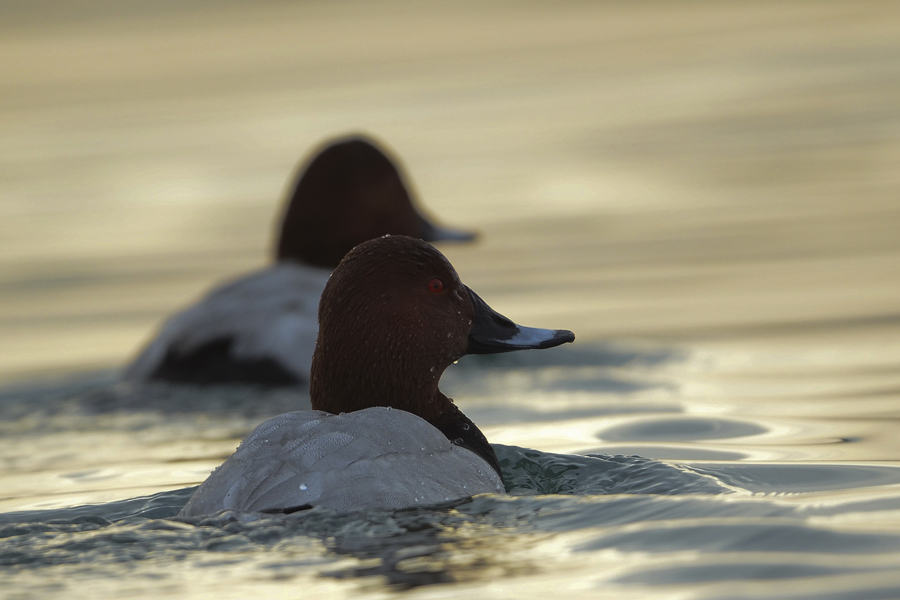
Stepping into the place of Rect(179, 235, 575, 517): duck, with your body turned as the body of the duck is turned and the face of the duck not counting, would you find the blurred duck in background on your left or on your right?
on your left
